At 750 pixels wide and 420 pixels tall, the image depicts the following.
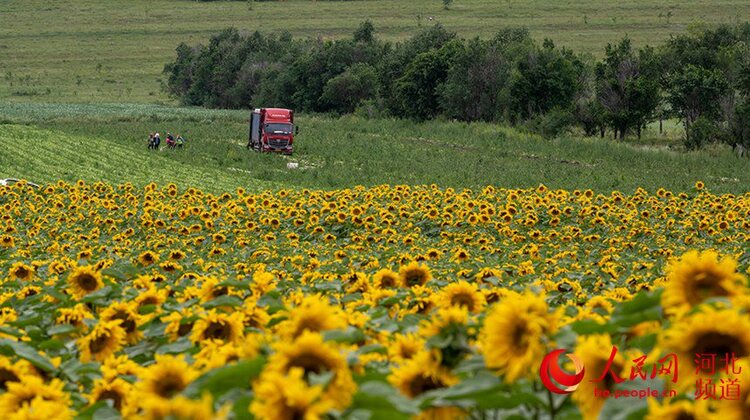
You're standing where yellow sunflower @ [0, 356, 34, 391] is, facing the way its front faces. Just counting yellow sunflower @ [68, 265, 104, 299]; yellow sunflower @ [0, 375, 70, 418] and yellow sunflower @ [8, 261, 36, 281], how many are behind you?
2

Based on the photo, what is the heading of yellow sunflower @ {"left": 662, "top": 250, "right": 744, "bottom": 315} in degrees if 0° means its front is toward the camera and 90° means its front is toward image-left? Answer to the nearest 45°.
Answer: approximately 0°

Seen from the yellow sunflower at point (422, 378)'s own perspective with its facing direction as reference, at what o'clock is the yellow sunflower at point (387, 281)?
the yellow sunflower at point (387, 281) is roughly at 6 o'clock from the yellow sunflower at point (422, 378).

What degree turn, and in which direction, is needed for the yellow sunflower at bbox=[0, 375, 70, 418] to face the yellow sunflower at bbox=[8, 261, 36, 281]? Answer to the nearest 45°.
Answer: approximately 180°

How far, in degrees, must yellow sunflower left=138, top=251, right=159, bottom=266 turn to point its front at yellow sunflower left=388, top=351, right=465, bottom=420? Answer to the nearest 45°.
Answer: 0° — it already faces it

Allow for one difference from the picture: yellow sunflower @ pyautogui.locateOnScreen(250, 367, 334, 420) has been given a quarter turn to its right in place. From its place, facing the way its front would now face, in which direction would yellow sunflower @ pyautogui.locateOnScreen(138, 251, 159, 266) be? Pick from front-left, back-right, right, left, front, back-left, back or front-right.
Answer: right

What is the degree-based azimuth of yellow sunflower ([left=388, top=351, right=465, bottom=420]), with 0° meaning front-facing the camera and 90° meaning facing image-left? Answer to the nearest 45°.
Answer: approximately 0°

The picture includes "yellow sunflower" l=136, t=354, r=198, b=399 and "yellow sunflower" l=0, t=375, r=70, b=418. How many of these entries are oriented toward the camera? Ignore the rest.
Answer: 2
